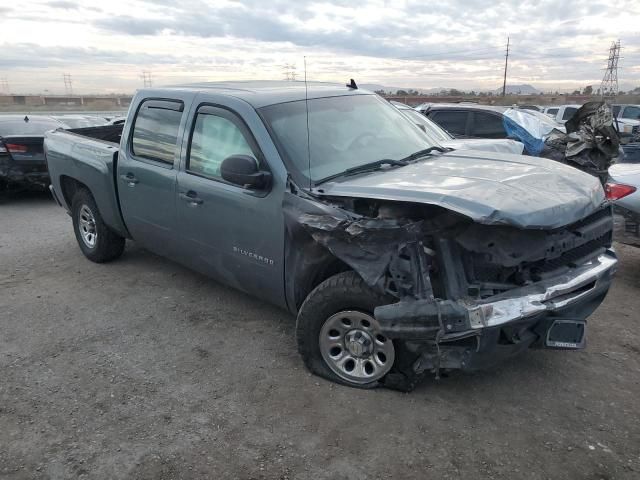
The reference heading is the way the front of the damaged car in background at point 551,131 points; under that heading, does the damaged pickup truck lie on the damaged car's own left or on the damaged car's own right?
on the damaged car's own right

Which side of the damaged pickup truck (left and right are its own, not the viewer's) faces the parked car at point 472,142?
left

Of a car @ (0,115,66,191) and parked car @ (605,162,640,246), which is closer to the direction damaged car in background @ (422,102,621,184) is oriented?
the parked car

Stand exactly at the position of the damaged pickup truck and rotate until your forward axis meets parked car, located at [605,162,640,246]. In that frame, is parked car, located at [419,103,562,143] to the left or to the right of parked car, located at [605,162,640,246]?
left

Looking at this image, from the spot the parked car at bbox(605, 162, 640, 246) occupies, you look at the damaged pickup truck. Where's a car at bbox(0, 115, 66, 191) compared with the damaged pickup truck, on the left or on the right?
right

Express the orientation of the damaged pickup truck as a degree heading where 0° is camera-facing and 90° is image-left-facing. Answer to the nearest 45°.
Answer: approximately 315°

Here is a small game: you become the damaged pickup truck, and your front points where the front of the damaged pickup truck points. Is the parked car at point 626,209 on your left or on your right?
on your left

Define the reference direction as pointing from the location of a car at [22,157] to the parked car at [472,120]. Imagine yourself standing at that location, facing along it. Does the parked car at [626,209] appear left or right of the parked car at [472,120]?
right

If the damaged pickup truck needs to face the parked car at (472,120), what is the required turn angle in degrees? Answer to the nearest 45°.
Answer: approximately 135° to its left

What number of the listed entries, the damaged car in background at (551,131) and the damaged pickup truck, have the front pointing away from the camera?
0
